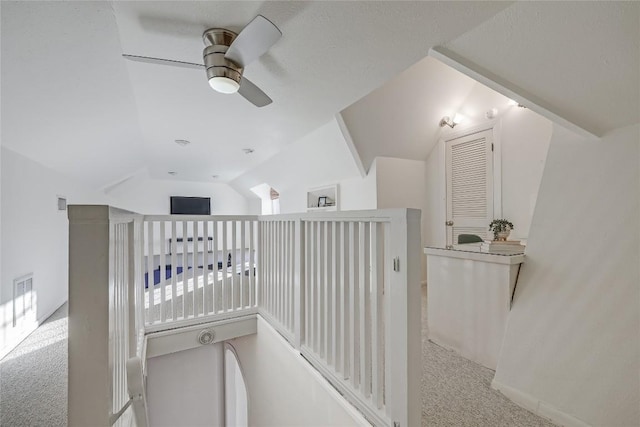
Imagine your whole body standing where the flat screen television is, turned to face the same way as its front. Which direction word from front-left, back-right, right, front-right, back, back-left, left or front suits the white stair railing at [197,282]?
front

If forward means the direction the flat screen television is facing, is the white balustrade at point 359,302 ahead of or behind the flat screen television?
ahead

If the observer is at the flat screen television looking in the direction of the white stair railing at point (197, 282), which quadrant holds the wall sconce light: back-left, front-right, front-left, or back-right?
front-left

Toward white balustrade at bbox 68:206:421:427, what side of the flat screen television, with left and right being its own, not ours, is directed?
front

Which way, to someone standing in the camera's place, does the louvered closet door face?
facing the viewer and to the left of the viewer

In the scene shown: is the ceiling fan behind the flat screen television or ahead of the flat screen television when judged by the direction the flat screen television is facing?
ahead

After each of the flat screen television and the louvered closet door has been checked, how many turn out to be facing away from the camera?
0

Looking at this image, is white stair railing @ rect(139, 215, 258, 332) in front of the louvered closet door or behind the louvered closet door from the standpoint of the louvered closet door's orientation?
in front

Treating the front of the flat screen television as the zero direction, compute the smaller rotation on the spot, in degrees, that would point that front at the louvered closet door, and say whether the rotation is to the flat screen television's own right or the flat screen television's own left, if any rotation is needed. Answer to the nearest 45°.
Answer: approximately 45° to the flat screen television's own left

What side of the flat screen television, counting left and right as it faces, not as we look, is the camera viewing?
front

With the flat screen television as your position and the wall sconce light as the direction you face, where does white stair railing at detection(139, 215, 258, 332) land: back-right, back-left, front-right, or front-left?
front-right
